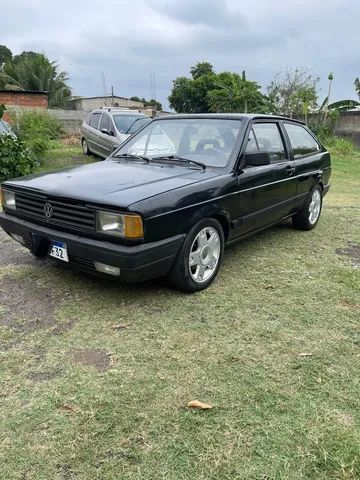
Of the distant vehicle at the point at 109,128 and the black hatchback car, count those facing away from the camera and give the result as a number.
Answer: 0

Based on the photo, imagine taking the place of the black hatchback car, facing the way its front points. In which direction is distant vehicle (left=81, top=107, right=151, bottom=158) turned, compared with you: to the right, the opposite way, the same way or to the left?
to the left

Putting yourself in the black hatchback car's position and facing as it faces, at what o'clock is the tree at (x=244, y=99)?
The tree is roughly at 5 o'clock from the black hatchback car.

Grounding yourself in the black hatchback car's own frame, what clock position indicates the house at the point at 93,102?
The house is roughly at 4 o'clock from the black hatchback car.

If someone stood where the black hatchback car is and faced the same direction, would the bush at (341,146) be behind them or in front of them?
behind

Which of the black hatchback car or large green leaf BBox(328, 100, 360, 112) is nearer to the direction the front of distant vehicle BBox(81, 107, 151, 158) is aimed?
the black hatchback car

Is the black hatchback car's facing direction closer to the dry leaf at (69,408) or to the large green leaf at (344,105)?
the dry leaf

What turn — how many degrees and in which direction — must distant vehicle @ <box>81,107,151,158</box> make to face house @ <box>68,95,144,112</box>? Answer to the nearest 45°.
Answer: approximately 135° to its left

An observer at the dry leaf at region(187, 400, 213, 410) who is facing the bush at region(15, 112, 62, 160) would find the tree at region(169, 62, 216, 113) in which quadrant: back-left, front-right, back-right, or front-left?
front-right

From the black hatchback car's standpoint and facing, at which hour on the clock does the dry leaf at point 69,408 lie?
The dry leaf is roughly at 11 o'clock from the black hatchback car.

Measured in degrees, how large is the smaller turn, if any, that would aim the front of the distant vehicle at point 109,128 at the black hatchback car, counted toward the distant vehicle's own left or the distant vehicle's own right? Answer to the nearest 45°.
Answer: approximately 45° to the distant vehicle's own right

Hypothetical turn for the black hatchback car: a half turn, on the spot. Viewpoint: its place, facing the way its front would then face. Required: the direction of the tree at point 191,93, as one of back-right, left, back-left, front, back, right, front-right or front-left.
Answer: front-left

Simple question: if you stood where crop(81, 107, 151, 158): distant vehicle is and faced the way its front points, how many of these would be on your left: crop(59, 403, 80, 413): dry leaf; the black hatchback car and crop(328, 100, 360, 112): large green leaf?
1

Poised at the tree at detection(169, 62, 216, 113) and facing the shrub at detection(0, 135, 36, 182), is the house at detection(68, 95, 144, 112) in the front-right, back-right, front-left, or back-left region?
front-right

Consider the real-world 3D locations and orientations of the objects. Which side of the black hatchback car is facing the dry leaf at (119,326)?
front

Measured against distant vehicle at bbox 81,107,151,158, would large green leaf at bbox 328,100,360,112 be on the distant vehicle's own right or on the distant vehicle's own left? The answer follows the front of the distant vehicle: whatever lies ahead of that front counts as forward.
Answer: on the distant vehicle's own left

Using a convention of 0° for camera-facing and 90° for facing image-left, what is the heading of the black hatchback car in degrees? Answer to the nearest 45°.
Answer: approximately 45°

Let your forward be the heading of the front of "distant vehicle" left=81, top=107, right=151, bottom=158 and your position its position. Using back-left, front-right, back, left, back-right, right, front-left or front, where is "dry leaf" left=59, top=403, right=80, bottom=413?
front-right

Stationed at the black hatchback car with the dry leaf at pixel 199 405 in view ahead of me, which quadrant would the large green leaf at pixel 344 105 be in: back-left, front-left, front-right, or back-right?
back-left
